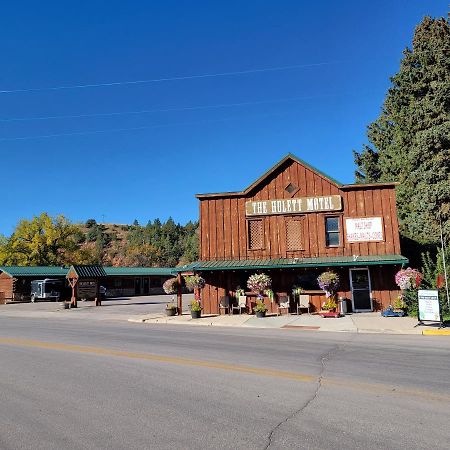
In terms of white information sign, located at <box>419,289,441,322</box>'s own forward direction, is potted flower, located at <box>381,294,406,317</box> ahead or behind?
behind

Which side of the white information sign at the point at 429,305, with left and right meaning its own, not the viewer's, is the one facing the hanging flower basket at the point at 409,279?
back

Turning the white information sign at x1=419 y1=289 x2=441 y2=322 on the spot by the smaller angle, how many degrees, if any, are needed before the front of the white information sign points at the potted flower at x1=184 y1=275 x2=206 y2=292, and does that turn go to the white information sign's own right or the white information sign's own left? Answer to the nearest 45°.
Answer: approximately 90° to the white information sign's own right

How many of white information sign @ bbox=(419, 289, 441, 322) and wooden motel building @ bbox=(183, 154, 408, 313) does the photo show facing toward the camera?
2

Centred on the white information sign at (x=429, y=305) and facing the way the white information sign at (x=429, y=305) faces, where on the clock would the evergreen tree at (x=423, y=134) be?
The evergreen tree is roughly at 6 o'clock from the white information sign.

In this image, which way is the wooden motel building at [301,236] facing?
toward the camera

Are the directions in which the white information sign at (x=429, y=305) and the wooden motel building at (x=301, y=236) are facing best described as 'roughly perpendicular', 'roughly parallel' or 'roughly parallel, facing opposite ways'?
roughly parallel

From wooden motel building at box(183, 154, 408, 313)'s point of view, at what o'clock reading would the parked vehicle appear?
The parked vehicle is roughly at 4 o'clock from the wooden motel building.

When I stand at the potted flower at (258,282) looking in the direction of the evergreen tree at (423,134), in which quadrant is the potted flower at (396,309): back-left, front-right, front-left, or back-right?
front-right

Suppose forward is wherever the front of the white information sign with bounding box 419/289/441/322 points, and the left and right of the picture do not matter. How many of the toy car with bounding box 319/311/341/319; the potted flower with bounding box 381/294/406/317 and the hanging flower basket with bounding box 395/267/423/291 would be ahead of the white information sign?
0

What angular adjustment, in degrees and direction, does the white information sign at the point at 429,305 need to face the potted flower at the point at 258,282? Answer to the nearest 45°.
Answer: approximately 90° to its right
